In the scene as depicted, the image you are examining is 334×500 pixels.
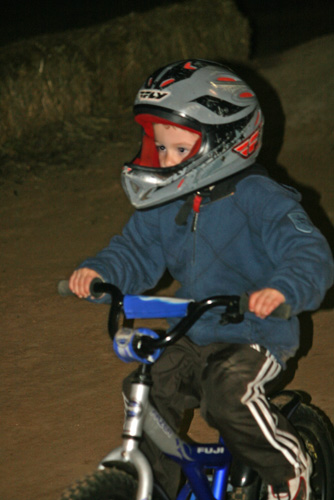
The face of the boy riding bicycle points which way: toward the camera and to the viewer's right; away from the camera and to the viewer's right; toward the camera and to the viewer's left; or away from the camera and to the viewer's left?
toward the camera and to the viewer's left

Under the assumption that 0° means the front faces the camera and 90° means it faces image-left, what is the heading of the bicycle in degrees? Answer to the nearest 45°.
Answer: approximately 45°

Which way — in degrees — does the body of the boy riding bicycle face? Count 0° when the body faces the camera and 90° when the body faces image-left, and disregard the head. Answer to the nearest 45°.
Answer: approximately 45°
